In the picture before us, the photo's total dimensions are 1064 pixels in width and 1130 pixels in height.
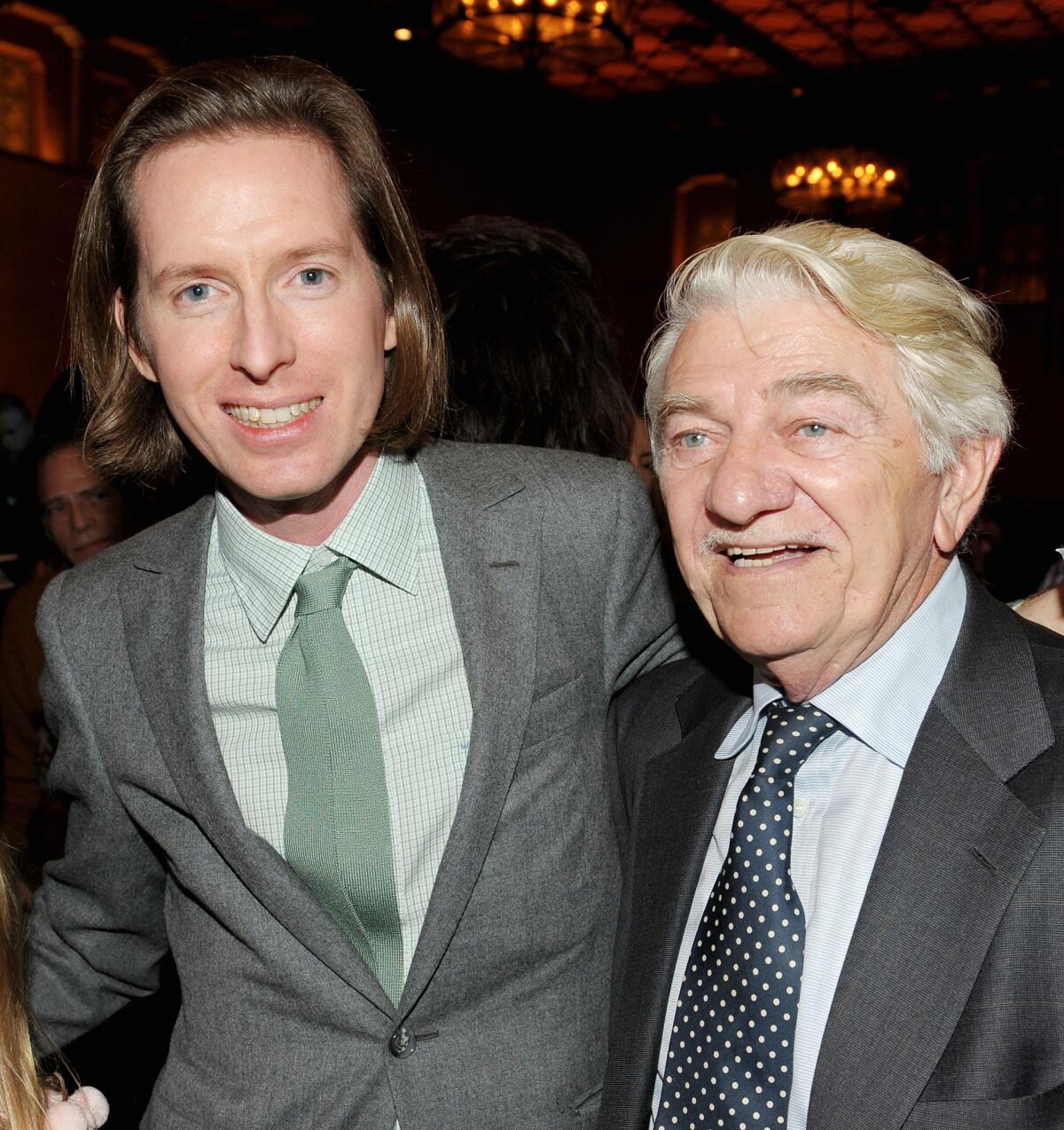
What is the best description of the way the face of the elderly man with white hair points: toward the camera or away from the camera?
toward the camera

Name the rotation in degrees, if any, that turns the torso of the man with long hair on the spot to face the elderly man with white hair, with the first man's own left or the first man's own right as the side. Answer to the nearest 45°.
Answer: approximately 45° to the first man's own left

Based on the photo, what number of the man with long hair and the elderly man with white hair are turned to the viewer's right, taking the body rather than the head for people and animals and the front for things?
0

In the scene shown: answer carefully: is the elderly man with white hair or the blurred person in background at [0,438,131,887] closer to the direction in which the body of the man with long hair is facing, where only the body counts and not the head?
the elderly man with white hair

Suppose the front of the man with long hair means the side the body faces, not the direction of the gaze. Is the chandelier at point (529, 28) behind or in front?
behind

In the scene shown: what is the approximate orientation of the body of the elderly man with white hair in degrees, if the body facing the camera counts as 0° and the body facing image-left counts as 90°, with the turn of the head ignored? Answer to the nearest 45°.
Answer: approximately 45°

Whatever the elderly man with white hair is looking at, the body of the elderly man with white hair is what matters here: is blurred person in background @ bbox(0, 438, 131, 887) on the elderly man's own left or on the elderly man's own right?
on the elderly man's own right

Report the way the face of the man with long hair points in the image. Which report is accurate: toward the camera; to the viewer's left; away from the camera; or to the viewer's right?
toward the camera

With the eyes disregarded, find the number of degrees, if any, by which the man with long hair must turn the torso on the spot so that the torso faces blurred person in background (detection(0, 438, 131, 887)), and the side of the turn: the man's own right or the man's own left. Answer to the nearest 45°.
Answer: approximately 180°

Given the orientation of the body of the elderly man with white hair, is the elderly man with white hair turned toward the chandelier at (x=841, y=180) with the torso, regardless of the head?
no

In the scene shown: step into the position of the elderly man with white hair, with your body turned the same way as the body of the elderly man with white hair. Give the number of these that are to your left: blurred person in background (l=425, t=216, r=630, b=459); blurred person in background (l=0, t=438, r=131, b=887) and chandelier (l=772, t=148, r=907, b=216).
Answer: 0

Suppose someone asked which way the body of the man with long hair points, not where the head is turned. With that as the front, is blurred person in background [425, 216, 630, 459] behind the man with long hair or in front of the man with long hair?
behind

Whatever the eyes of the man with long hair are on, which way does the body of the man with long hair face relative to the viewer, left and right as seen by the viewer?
facing the viewer

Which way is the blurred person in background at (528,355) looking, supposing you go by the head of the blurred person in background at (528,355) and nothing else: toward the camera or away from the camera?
away from the camera

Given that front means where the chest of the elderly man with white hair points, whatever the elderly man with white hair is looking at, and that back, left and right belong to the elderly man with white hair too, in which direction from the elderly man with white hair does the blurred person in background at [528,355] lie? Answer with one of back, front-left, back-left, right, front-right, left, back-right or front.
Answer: right
